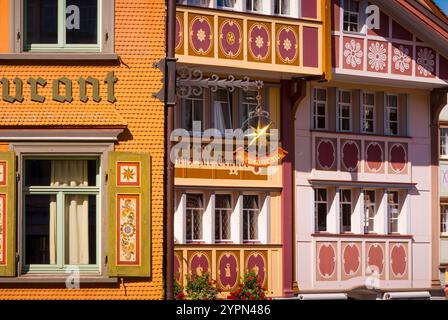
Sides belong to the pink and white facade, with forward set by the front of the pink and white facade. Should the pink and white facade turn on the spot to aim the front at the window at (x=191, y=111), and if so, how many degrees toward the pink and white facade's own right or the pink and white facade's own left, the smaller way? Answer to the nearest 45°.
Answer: approximately 45° to the pink and white facade's own right

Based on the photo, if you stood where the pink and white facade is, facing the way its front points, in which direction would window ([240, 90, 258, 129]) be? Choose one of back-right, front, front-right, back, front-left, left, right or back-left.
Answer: front-right

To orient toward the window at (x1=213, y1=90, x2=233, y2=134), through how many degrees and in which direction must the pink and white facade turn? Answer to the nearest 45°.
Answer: approximately 45° to its right

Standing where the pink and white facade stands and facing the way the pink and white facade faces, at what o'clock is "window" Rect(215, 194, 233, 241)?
The window is roughly at 2 o'clock from the pink and white facade.

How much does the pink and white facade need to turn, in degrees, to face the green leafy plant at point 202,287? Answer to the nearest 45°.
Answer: approximately 45° to its right

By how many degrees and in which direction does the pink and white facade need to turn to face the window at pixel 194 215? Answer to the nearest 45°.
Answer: approximately 45° to its right

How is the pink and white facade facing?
toward the camera
